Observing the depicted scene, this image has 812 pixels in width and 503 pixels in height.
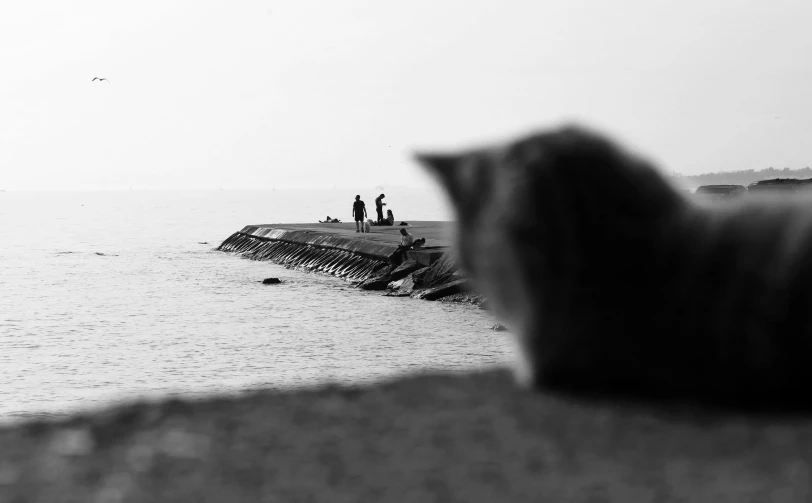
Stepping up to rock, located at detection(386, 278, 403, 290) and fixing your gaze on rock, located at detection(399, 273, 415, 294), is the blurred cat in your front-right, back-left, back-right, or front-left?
front-right

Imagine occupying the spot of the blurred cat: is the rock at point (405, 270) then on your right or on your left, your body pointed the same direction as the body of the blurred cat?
on your right

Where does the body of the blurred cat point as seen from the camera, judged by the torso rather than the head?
to the viewer's left

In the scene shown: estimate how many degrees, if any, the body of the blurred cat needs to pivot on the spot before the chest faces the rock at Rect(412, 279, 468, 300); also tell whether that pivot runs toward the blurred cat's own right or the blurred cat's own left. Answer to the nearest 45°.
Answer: approximately 90° to the blurred cat's own right

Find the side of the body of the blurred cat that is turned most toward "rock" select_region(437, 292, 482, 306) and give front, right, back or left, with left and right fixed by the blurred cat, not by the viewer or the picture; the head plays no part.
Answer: right

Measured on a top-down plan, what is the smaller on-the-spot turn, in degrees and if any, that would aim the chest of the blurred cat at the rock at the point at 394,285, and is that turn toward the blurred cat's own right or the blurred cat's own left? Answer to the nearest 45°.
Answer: approximately 90° to the blurred cat's own right

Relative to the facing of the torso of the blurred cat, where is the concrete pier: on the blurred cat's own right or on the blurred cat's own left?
on the blurred cat's own right

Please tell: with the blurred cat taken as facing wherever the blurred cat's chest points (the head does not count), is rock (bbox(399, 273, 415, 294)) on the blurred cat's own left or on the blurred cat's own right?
on the blurred cat's own right

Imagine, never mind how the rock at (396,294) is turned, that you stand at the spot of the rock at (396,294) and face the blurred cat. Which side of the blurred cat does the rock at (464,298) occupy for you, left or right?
left
